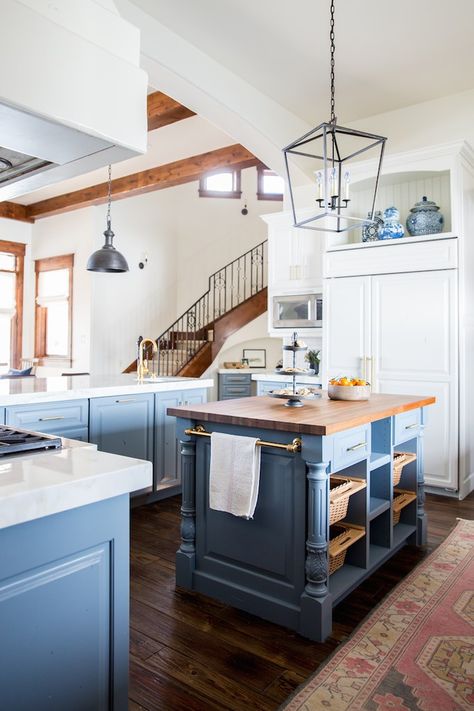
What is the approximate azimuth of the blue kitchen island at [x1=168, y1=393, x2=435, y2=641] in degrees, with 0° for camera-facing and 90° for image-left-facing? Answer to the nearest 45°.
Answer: approximately 315°

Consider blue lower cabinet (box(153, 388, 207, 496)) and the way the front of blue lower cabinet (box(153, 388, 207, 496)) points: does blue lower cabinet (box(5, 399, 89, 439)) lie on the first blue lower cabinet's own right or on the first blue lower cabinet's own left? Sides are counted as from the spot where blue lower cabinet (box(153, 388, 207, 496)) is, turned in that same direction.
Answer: on the first blue lower cabinet's own right

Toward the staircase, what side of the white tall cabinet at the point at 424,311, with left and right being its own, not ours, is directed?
right

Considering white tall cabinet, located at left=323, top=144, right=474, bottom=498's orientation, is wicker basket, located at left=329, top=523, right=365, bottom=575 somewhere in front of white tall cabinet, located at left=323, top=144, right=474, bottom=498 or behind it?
in front

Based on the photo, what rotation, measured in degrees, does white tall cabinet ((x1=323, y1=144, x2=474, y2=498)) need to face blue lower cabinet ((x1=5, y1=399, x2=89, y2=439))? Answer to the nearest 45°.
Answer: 0° — it already faces it

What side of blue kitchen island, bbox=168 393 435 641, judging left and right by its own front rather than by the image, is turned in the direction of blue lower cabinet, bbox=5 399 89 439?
back

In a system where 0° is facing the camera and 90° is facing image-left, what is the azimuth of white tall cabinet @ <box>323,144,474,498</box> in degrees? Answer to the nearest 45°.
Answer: approximately 45°

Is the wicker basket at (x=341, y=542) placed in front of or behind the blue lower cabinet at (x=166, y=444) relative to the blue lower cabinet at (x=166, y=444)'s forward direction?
in front

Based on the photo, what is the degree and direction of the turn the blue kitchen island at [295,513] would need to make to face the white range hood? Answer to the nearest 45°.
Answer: approximately 45° to its right
